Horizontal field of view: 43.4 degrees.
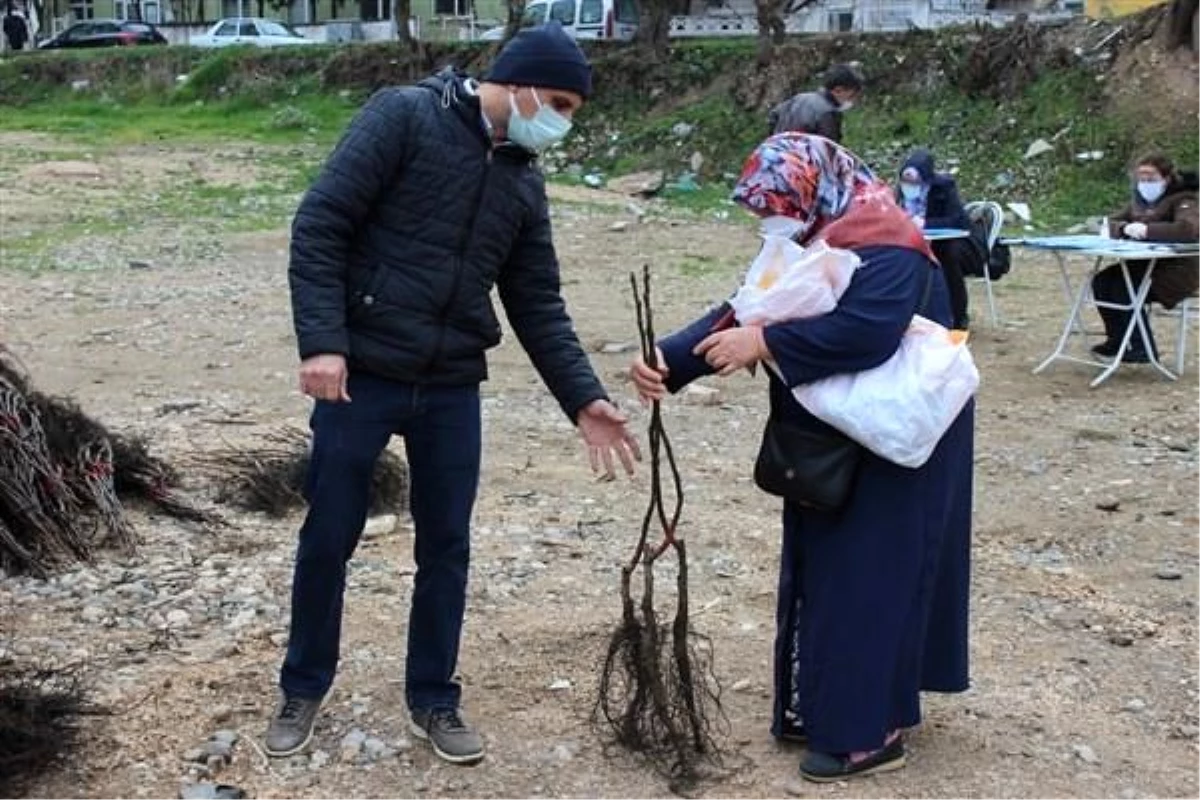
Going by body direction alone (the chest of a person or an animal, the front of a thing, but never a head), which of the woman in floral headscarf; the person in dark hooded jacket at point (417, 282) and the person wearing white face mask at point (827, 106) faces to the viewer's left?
the woman in floral headscarf

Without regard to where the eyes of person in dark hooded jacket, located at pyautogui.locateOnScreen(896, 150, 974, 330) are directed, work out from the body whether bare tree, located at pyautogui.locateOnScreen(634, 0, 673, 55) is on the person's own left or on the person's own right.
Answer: on the person's own right

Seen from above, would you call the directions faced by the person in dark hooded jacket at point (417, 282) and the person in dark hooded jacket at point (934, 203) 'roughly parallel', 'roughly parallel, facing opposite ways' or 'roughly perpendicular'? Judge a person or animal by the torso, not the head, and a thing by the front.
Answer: roughly perpendicular

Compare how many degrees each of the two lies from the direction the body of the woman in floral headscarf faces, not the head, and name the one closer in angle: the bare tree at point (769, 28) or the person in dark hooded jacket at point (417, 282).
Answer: the person in dark hooded jacket

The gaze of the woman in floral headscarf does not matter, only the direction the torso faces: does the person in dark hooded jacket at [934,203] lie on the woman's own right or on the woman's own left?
on the woman's own right

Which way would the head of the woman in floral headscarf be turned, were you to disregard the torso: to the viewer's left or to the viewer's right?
to the viewer's left

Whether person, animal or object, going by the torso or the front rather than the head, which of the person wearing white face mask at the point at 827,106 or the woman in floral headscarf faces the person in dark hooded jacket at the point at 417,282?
the woman in floral headscarf

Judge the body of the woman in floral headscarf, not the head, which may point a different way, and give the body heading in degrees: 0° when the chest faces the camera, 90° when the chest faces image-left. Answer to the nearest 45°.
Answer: approximately 90°

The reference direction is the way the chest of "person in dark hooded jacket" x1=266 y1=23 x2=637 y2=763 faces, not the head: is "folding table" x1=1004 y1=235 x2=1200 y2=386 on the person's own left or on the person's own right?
on the person's own left

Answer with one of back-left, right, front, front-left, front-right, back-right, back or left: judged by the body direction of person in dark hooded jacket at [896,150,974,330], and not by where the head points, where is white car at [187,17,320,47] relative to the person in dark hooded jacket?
right

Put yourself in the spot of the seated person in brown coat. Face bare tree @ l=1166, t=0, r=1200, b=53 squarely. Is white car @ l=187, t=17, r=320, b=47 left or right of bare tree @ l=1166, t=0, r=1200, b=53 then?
left

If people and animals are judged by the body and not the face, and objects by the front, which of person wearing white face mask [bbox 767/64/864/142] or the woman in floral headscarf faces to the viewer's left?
the woman in floral headscarf

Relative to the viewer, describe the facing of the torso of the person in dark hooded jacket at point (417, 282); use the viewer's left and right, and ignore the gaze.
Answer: facing the viewer and to the right of the viewer

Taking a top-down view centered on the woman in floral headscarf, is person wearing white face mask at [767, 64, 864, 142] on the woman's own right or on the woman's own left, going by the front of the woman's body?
on the woman's own right
